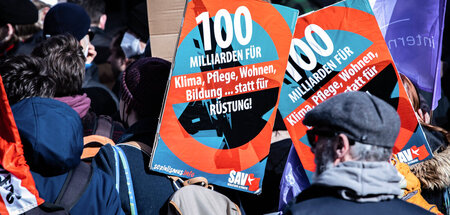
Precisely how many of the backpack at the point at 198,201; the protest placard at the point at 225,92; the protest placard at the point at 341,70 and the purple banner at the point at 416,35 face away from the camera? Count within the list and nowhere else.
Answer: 1

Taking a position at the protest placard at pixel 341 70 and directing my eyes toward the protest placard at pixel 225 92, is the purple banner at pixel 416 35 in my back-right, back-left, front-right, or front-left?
back-right

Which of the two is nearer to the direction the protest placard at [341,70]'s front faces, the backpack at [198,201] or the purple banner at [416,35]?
the backpack

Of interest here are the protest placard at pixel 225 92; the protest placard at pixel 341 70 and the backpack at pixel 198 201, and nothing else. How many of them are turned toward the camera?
3

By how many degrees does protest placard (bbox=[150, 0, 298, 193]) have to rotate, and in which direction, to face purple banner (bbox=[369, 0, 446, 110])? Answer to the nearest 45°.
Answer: approximately 135° to its left
